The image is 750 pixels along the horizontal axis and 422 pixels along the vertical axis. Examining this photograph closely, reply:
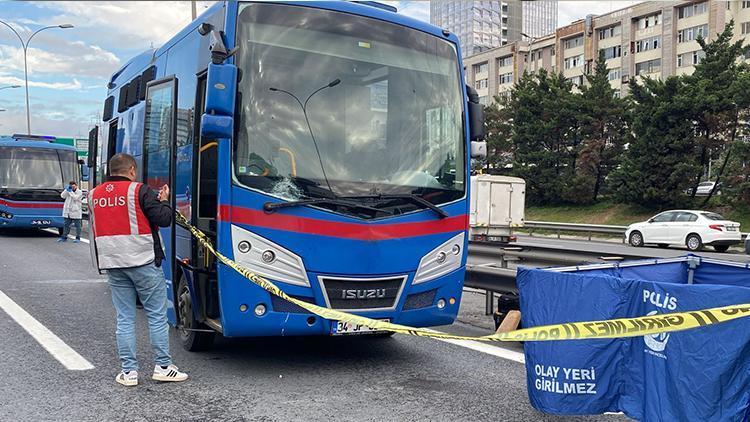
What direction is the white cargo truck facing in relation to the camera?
away from the camera

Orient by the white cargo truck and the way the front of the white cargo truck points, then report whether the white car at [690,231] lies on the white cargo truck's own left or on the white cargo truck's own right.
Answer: on the white cargo truck's own right

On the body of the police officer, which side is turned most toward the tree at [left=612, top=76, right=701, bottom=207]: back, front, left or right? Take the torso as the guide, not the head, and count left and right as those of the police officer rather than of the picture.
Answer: front

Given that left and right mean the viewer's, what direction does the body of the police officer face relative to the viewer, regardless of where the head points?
facing away from the viewer and to the right of the viewer

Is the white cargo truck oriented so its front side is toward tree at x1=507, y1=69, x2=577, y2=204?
yes

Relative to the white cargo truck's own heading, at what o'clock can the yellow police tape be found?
The yellow police tape is roughly at 6 o'clock from the white cargo truck.

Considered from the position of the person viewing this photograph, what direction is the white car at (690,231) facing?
facing away from the viewer and to the left of the viewer

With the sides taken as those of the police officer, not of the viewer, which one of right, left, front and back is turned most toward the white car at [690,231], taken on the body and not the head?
front

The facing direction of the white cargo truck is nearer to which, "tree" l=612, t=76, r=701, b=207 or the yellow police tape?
the tree

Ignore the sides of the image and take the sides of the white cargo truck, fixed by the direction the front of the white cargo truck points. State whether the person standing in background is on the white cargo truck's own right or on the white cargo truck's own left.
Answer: on the white cargo truck's own left
